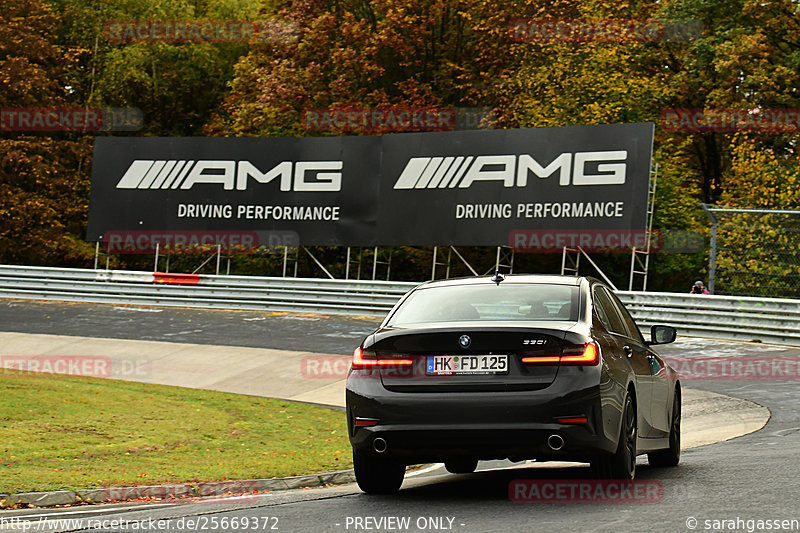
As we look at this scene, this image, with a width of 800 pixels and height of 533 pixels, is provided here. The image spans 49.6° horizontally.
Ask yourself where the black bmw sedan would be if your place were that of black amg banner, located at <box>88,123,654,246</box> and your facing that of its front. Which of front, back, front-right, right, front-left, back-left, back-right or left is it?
front

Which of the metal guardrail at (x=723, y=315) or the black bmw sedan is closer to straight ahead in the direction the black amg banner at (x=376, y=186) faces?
the black bmw sedan

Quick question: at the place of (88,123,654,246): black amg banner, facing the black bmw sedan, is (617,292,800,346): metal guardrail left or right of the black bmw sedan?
left

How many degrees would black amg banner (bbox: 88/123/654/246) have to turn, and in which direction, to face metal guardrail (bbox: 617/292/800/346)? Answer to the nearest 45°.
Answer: approximately 45° to its left

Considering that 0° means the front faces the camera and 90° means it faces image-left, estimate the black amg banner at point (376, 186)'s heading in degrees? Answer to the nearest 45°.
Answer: approximately 0°
